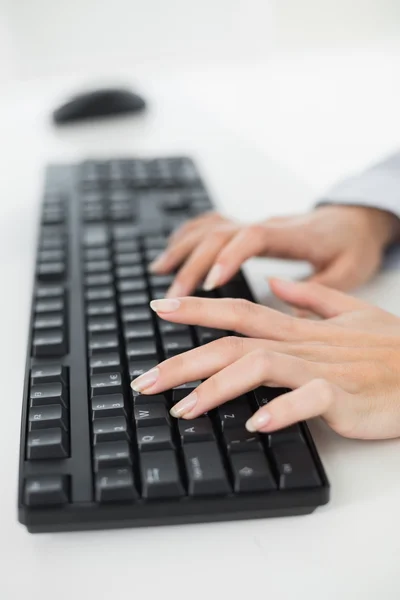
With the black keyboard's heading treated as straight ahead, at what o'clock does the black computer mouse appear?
The black computer mouse is roughly at 9 o'clock from the black keyboard.

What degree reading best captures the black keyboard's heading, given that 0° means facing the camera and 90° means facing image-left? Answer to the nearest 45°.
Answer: approximately 270°
